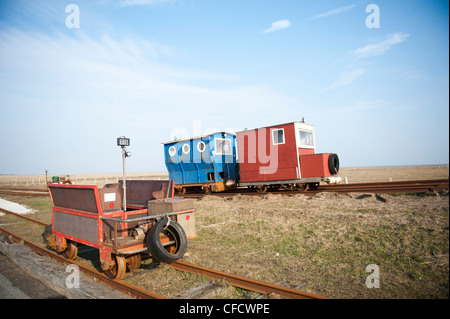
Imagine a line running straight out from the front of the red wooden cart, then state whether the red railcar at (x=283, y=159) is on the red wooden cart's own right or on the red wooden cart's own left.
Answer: on the red wooden cart's own left

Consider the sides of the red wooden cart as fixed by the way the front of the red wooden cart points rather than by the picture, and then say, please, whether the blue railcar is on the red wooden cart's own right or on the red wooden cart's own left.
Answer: on the red wooden cart's own left

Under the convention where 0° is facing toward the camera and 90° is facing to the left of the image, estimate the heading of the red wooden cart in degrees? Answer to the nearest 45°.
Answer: approximately 315°
